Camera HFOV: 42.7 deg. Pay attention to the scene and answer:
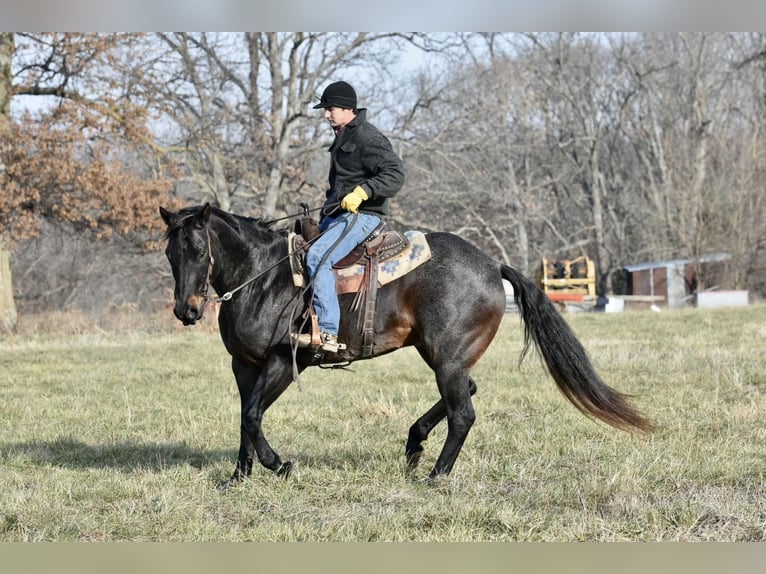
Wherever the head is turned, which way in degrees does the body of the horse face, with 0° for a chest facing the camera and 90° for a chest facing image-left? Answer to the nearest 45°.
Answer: approximately 90°

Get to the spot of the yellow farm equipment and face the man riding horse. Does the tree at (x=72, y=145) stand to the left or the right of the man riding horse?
right

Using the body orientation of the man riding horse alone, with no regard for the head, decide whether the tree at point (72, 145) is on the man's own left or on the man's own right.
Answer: on the man's own right

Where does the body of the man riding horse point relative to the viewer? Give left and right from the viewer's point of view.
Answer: facing to the left of the viewer

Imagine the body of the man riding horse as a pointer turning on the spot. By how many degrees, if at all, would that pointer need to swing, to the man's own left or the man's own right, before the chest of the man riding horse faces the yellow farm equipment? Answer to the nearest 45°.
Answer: approximately 90° to the man's own right

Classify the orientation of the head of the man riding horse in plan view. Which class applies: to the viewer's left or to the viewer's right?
to the viewer's left

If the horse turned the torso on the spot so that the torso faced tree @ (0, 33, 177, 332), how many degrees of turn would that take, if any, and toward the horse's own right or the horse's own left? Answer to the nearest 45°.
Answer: approximately 45° to the horse's own right

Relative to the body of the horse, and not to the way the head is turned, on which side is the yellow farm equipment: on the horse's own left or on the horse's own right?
on the horse's own right

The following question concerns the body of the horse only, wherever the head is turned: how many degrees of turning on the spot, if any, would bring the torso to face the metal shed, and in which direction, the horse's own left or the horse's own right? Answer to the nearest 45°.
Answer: approximately 90° to the horse's own right
